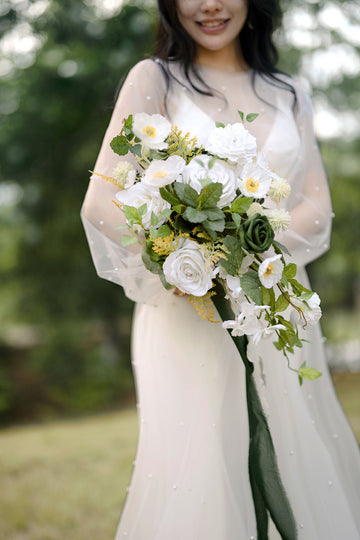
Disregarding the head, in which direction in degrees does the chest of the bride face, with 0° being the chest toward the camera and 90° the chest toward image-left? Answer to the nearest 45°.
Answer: approximately 0°
